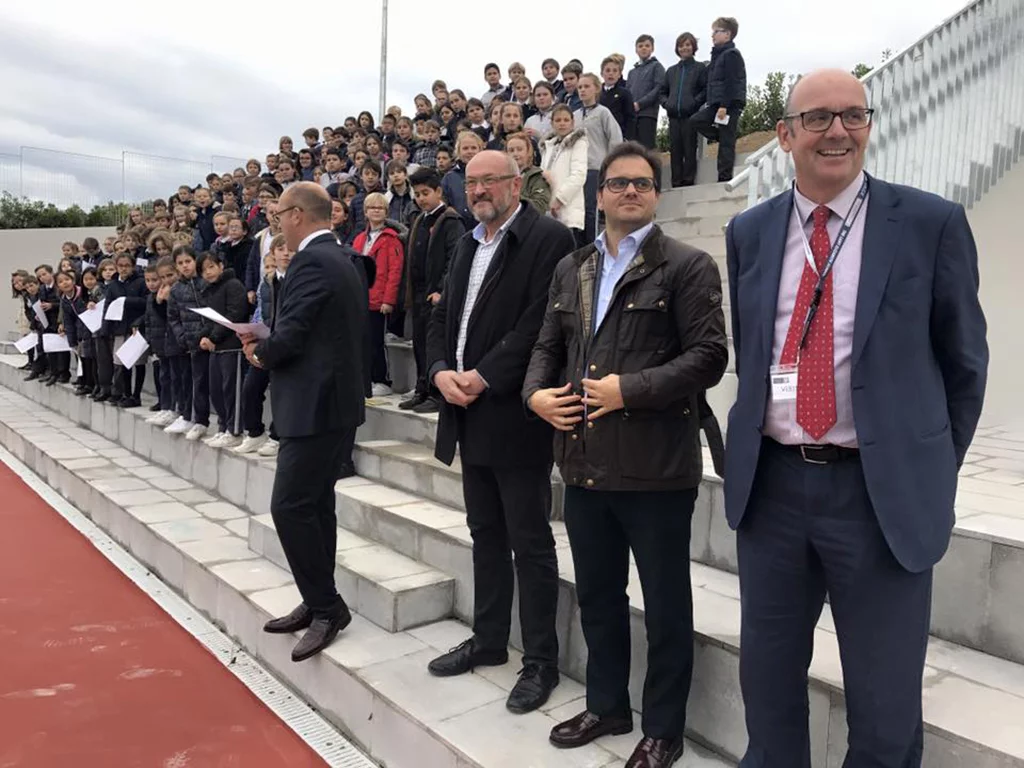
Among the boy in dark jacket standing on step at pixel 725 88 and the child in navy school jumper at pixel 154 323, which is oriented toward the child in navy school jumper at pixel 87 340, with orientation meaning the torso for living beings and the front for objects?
the boy in dark jacket standing on step

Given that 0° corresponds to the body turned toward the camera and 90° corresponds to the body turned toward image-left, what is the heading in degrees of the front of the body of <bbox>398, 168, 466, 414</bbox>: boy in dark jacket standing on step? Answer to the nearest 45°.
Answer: approximately 45°

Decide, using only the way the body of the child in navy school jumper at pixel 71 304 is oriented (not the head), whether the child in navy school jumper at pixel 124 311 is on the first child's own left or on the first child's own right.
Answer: on the first child's own left

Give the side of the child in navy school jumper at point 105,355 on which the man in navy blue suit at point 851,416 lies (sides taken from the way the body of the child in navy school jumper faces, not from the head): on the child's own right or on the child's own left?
on the child's own left

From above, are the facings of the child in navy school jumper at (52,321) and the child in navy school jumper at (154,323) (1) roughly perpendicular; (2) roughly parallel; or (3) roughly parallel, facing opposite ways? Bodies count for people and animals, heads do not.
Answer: roughly parallel

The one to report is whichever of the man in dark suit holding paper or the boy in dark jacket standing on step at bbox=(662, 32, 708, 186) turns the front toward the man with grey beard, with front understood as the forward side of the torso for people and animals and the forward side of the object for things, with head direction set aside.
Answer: the boy in dark jacket standing on step

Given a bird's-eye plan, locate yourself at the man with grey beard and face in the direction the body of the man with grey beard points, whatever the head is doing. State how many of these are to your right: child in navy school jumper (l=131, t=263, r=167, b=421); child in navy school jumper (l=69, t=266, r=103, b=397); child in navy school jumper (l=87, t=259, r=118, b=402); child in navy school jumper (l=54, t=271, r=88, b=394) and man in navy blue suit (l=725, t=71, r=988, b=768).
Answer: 4

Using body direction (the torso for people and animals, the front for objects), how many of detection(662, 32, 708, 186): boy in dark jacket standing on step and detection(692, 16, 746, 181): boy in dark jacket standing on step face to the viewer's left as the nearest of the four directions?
1

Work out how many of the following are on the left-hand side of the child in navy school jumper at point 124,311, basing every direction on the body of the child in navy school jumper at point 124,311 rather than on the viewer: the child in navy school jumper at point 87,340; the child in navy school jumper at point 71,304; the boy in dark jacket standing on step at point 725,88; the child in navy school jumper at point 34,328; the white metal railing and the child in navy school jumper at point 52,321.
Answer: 2

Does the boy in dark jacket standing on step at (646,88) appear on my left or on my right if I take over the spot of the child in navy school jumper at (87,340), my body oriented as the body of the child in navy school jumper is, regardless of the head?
on my left
